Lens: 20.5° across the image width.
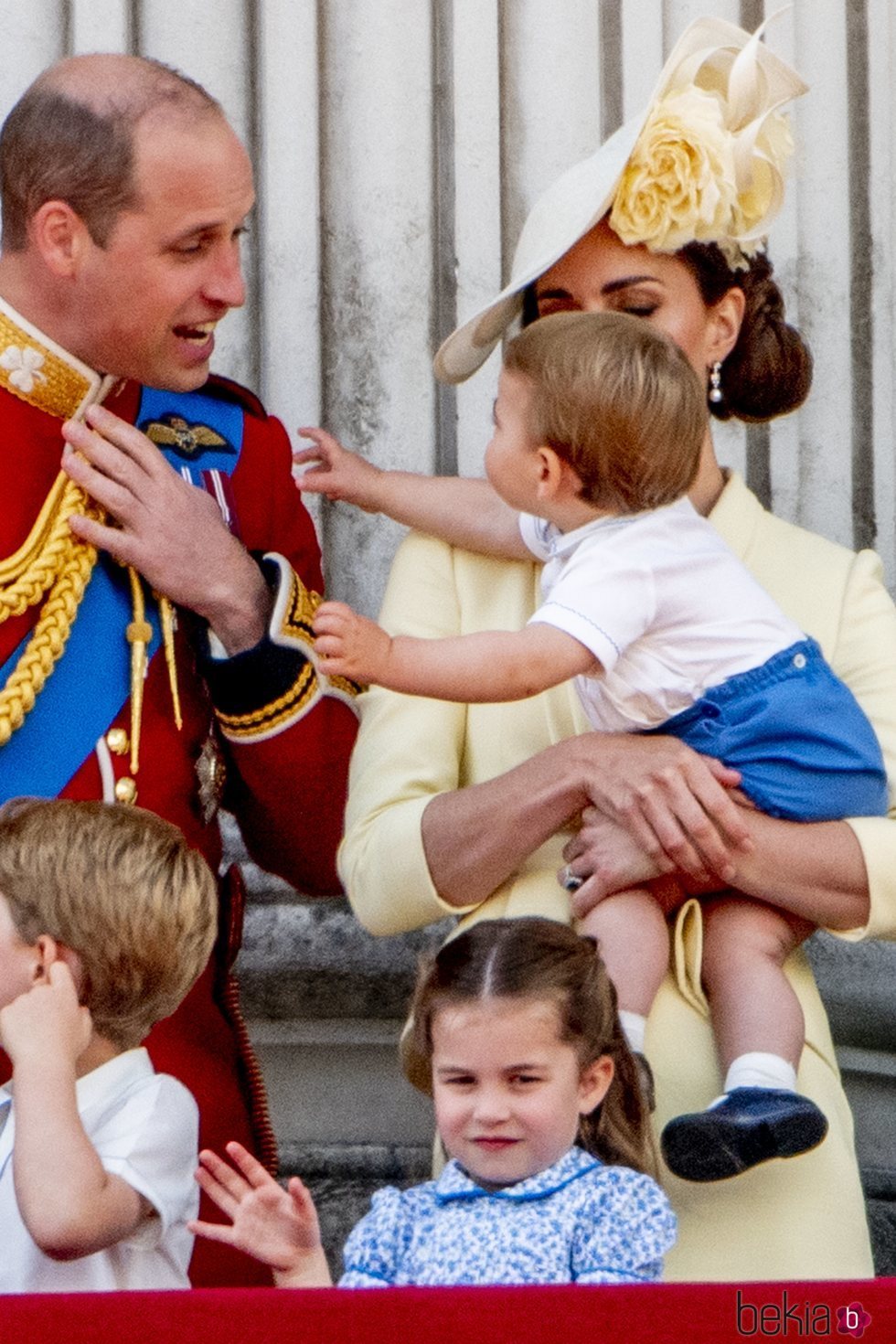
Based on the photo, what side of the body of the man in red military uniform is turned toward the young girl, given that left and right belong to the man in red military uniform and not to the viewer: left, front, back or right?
front

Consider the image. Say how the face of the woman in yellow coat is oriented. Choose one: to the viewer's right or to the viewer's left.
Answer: to the viewer's left

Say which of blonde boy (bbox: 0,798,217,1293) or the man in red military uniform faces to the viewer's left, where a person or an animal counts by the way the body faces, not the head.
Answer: the blonde boy

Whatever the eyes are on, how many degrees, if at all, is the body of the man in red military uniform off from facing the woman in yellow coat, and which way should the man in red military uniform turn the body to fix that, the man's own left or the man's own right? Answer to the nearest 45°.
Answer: approximately 45° to the man's own left

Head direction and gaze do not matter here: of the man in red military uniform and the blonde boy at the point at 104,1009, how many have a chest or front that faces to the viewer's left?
1

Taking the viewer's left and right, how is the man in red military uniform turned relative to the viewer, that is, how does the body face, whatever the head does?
facing the viewer and to the right of the viewer

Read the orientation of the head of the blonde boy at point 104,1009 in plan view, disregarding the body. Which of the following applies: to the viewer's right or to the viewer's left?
to the viewer's left

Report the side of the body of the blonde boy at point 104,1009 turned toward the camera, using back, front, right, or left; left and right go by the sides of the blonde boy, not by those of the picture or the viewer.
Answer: left
